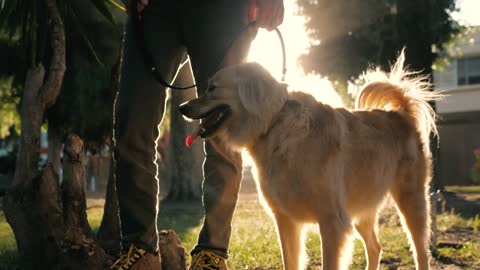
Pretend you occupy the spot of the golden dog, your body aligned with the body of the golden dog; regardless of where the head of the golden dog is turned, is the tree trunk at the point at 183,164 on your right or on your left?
on your right

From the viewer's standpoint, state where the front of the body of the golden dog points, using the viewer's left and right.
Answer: facing the viewer and to the left of the viewer

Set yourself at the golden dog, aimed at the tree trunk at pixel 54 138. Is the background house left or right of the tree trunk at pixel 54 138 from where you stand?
right

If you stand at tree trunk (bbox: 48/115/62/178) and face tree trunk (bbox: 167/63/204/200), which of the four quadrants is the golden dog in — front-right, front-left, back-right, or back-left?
front-right

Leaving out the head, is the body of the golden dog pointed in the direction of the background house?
no

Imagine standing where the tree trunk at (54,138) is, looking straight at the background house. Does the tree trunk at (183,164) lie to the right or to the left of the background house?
right
